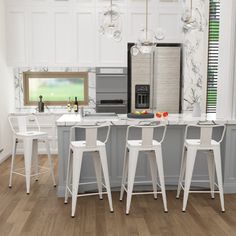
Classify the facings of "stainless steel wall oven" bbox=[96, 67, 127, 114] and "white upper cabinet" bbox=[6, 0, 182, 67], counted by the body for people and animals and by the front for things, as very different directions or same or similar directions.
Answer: same or similar directions

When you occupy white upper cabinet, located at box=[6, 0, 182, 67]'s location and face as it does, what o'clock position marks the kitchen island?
The kitchen island is roughly at 11 o'clock from the white upper cabinet.

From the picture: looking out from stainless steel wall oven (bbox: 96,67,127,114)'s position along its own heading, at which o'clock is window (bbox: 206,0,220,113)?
The window is roughly at 9 o'clock from the stainless steel wall oven.

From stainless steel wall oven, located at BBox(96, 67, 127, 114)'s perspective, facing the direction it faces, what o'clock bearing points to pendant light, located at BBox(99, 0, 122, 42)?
The pendant light is roughly at 12 o'clock from the stainless steel wall oven.

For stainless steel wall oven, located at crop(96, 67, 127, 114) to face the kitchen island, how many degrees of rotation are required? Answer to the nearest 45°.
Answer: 0° — it already faces it

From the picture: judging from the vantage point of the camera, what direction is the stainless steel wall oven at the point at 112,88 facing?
facing the viewer

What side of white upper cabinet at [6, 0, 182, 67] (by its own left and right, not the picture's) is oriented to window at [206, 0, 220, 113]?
left

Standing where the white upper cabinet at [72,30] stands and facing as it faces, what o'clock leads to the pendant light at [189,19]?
The pendant light is roughly at 11 o'clock from the white upper cabinet.

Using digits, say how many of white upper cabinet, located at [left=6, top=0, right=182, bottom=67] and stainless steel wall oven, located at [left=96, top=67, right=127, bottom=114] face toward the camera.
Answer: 2

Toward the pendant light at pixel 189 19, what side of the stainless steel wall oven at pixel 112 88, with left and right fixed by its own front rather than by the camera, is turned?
front

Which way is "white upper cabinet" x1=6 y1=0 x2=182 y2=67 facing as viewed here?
toward the camera
